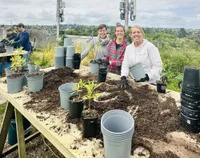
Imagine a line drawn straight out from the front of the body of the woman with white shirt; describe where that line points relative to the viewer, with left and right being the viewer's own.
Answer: facing the viewer and to the left of the viewer

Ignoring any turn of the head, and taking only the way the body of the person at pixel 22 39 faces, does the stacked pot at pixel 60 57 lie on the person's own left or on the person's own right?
on the person's own left

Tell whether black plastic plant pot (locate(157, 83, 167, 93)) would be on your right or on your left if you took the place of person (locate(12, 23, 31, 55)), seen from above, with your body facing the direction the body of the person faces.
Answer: on your left

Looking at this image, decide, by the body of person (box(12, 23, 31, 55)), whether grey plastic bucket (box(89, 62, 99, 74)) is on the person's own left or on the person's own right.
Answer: on the person's own left

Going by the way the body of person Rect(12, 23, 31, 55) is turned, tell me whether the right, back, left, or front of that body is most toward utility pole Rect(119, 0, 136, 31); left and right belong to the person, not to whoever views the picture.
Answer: back

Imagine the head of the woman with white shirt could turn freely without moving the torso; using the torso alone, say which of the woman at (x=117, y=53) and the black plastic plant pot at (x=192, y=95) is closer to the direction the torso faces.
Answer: the black plastic plant pot

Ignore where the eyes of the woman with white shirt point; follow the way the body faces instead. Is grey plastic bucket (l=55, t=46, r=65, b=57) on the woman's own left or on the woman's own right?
on the woman's own right

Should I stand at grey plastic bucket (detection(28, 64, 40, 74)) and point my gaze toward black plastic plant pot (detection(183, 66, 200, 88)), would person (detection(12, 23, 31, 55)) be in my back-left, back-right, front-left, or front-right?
back-left

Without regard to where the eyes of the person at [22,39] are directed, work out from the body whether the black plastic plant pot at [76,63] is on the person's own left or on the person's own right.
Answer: on the person's own left
